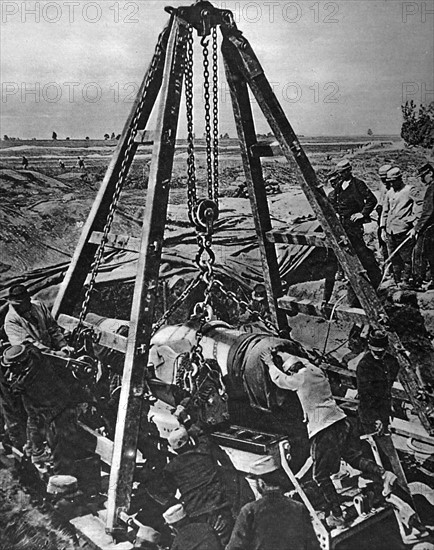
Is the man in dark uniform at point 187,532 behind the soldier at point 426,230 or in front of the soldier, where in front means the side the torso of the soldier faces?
in front

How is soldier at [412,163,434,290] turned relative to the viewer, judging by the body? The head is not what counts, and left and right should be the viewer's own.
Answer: facing the viewer and to the left of the viewer

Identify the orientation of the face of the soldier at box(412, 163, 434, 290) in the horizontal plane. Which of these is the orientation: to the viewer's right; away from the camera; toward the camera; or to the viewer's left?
to the viewer's left

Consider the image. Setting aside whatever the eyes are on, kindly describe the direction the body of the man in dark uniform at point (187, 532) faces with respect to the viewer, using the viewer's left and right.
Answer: facing away from the viewer and to the left of the viewer

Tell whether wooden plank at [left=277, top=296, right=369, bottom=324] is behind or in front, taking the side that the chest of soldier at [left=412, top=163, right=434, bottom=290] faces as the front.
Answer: in front

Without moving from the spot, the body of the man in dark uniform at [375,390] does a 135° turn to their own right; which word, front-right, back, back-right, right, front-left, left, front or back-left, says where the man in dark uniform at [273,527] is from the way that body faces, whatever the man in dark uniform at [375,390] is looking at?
left

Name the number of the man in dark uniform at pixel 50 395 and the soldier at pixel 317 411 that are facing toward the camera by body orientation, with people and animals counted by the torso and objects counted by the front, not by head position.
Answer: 0

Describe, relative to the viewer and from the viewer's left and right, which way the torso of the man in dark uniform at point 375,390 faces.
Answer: facing the viewer
